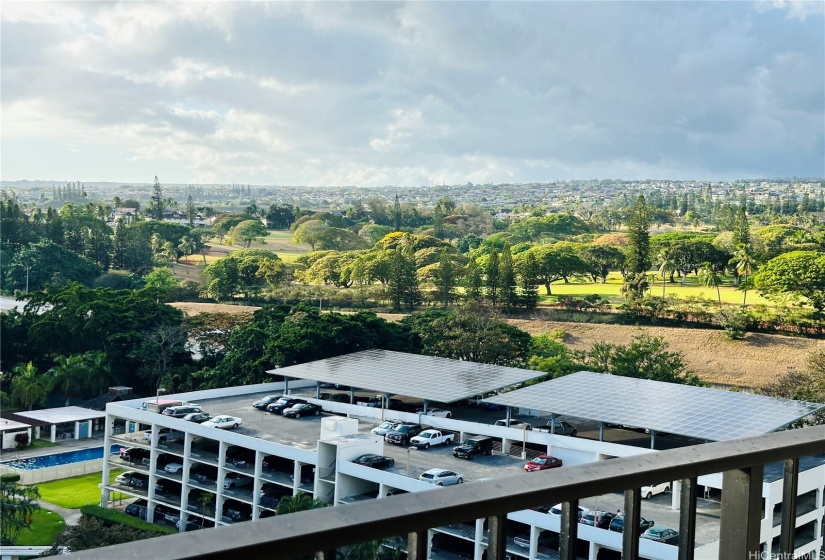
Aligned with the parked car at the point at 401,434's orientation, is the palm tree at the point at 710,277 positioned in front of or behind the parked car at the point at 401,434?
behind

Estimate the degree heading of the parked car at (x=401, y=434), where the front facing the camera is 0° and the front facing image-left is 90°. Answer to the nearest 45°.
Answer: approximately 45°

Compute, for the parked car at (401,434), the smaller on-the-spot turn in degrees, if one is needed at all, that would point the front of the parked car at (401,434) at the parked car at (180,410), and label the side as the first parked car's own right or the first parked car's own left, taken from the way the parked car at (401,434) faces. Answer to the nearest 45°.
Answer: approximately 45° to the first parked car's own right

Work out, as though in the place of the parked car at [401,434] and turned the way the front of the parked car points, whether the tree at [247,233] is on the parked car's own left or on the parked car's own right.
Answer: on the parked car's own right

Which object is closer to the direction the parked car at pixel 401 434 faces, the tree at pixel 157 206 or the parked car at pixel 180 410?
the parked car

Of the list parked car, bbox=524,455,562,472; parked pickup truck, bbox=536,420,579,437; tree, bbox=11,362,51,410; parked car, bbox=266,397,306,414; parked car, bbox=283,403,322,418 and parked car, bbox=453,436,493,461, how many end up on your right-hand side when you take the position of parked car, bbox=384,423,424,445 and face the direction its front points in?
3
